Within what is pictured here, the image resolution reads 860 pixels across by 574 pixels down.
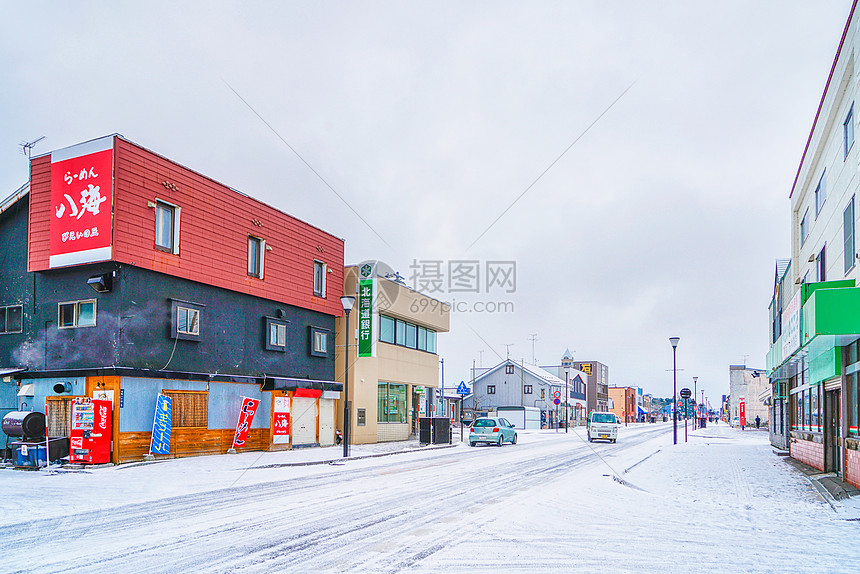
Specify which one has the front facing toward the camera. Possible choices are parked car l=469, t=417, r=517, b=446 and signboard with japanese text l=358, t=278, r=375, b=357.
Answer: the signboard with japanese text

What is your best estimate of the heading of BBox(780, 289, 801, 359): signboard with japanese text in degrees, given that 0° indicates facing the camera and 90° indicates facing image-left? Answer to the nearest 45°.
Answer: approximately 45°

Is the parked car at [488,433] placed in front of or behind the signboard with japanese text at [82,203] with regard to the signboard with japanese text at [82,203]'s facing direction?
behind

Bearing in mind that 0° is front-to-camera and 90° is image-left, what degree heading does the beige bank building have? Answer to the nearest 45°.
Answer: approximately 315°

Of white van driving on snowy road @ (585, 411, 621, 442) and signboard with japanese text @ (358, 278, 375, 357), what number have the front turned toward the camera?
2

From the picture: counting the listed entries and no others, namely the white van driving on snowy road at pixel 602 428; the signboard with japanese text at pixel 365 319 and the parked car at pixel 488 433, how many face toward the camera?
2

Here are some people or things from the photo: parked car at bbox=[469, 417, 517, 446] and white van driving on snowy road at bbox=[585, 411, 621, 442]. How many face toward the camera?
1

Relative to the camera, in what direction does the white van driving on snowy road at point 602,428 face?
facing the viewer

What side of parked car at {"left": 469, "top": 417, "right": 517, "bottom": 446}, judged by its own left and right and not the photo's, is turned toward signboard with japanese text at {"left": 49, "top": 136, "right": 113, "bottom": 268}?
back

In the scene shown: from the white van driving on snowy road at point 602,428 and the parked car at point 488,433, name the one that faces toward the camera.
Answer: the white van driving on snowy road at point 602,428

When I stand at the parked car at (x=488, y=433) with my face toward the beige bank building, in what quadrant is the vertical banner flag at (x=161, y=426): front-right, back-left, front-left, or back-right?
front-left

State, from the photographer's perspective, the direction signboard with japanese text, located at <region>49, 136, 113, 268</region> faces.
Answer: facing the viewer and to the left of the viewer

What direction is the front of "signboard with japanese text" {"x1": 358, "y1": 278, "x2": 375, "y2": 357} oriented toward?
toward the camera
